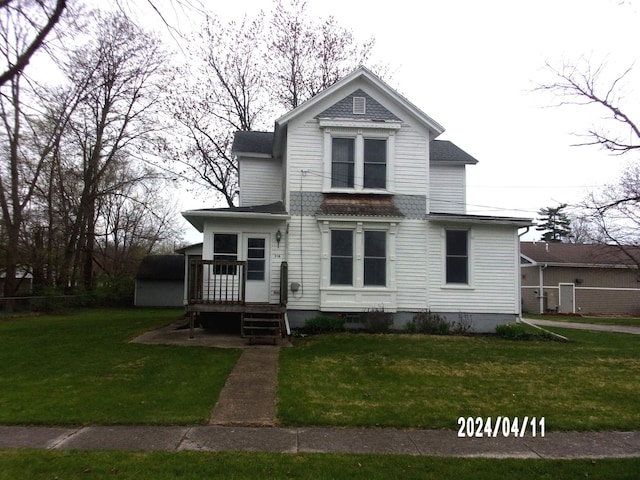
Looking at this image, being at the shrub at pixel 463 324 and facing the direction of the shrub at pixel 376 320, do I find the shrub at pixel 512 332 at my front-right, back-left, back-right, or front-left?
back-left

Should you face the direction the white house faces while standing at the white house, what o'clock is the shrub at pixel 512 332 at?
The shrub is roughly at 9 o'clock from the white house.

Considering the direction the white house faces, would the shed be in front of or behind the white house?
behind

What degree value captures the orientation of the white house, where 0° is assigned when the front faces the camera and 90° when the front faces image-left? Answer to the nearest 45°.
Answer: approximately 0°

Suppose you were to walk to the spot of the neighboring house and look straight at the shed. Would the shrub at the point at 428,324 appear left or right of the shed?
left
